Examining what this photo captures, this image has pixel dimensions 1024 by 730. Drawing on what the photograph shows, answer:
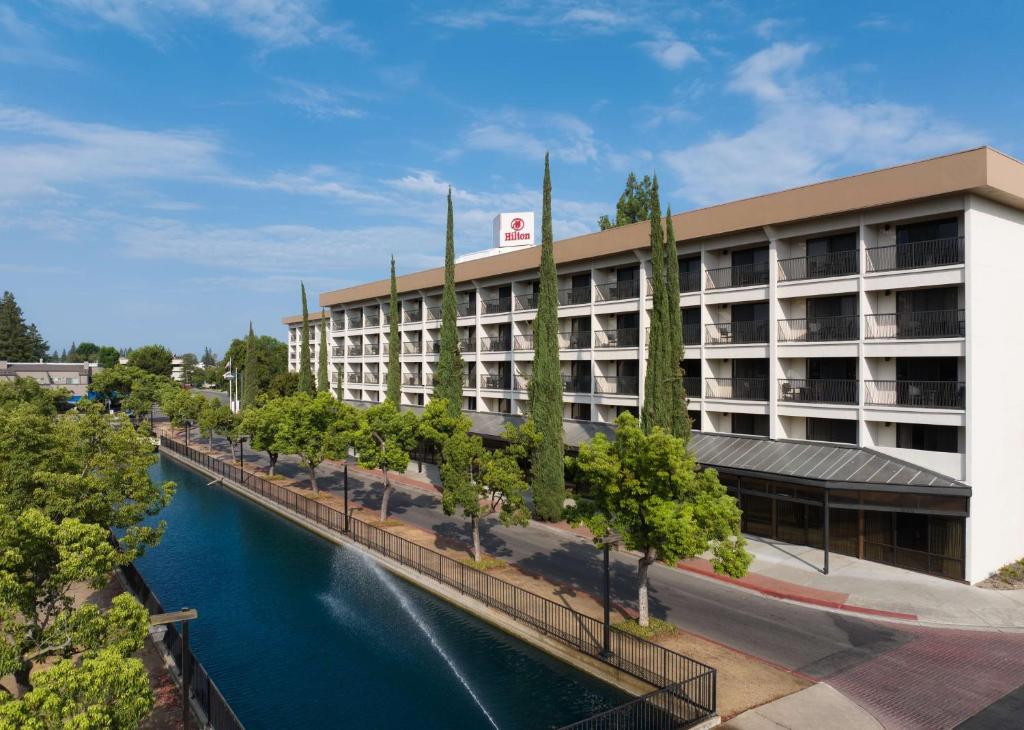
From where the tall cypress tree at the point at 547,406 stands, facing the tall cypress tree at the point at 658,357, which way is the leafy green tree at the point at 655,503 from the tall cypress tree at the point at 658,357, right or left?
right

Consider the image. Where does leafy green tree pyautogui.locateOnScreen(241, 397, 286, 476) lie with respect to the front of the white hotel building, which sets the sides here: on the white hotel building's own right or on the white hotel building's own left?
on the white hotel building's own right

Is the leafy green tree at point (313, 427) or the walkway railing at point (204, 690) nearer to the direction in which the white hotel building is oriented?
the walkway railing

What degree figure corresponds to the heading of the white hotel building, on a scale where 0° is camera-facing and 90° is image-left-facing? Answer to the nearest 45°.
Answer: approximately 45°

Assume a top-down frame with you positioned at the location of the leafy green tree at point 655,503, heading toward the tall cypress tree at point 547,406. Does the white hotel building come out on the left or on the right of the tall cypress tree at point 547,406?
right

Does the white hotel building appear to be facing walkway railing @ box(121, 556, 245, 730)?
yes

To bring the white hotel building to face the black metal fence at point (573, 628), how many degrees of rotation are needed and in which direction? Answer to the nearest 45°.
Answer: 0° — it already faces it

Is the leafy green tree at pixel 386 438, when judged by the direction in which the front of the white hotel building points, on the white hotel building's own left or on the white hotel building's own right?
on the white hotel building's own right

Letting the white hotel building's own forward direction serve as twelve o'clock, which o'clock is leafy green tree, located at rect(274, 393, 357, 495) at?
The leafy green tree is roughly at 2 o'clock from the white hotel building.

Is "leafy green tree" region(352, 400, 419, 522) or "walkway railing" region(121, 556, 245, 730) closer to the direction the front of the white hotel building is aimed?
the walkway railing
